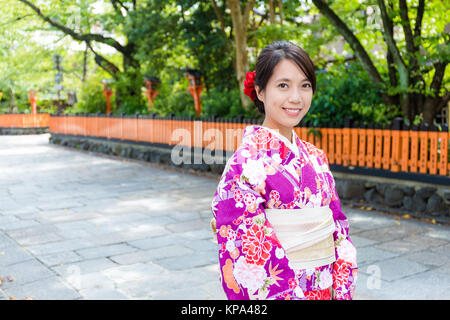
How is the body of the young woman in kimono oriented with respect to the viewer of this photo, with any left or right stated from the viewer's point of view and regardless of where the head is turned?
facing the viewer and to the right of the viewer

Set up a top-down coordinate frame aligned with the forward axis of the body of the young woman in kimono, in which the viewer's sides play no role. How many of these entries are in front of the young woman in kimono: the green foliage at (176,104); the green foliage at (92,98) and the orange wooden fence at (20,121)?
0

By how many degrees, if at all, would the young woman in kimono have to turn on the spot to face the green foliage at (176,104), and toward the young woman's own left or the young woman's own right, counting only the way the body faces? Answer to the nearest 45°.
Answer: approximately 135° to the young woman's own left

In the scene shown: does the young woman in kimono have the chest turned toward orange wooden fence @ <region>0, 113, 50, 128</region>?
no

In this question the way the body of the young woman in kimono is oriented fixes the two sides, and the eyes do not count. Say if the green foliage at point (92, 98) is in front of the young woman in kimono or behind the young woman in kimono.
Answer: behind

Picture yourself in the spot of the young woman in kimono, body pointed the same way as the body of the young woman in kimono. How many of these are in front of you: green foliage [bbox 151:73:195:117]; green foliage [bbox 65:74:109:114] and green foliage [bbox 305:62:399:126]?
0

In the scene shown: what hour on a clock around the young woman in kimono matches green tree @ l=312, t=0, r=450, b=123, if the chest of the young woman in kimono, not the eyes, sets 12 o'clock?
The green tree is roughly at 8 o'clock from the young woman in kimono.

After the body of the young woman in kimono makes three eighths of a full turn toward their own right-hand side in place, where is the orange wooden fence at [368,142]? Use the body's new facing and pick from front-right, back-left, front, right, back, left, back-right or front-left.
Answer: right

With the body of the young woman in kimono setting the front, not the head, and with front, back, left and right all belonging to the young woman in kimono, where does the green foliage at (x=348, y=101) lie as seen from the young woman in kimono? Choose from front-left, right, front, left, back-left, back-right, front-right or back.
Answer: back-left
